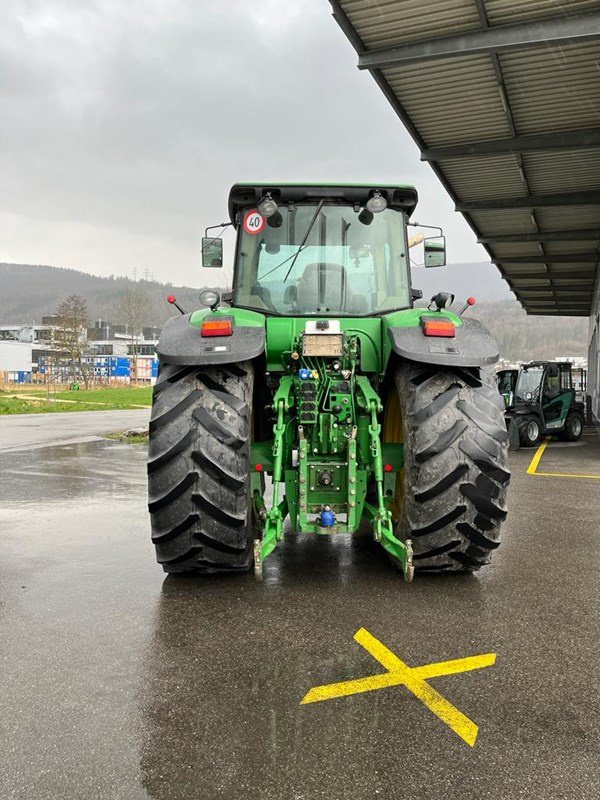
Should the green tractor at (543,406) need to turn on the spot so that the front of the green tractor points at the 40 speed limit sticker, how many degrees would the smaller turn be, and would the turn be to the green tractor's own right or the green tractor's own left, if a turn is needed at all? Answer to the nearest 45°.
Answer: approximately 45° to the green tractor's own left

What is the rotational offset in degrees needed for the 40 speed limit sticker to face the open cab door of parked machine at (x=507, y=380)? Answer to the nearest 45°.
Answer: approximately 135° to its left

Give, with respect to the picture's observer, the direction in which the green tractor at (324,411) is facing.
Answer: facing away from the viewer

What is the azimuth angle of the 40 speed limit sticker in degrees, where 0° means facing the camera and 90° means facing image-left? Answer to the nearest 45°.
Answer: approximately 0°

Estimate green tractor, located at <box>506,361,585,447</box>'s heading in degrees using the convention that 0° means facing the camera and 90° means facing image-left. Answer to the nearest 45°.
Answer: approximately 45°
